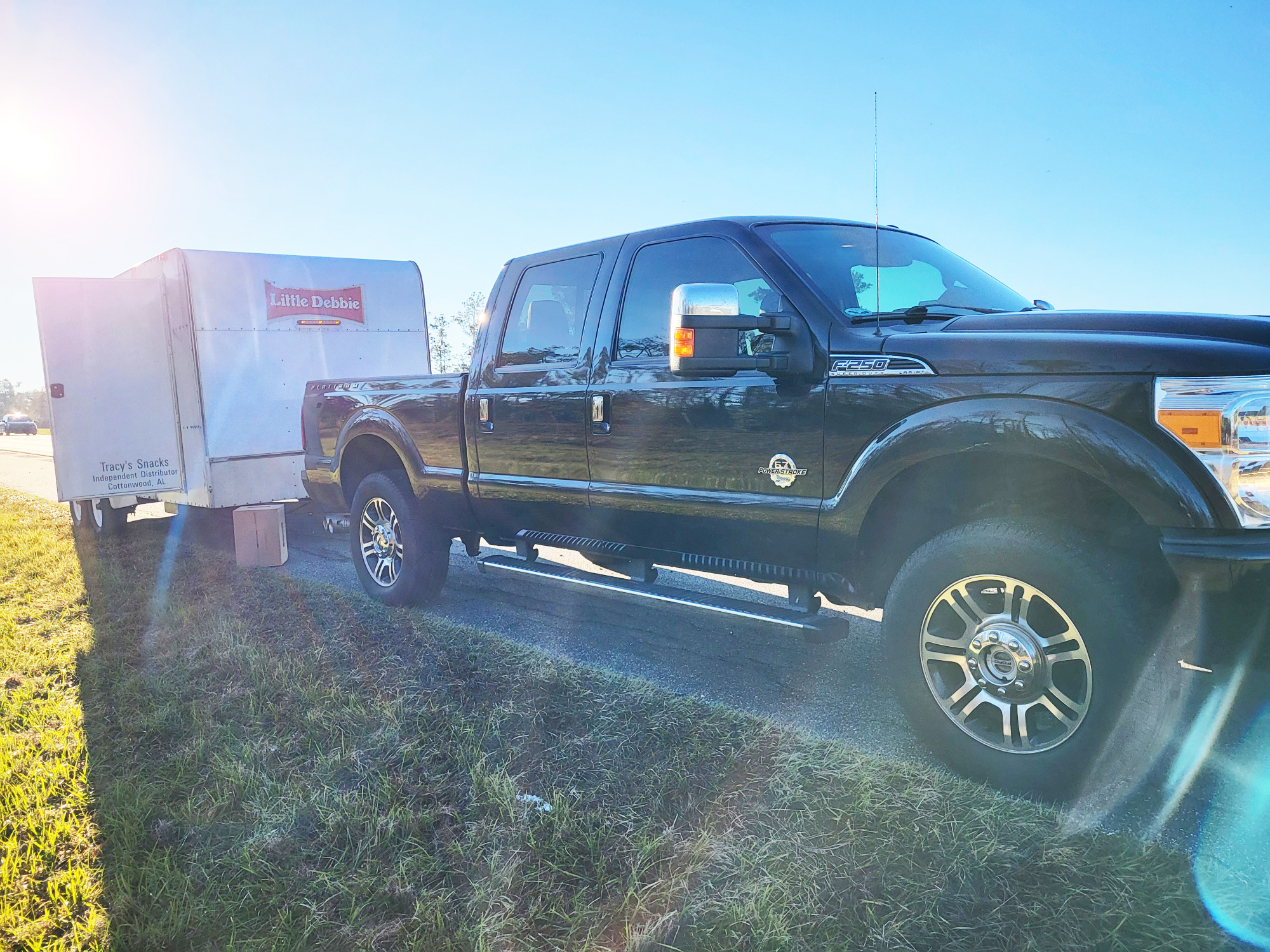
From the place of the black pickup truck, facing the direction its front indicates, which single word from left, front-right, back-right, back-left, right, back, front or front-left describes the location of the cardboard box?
back

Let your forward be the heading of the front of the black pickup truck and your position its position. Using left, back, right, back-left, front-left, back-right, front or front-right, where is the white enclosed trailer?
back

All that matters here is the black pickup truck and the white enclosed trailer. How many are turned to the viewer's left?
0

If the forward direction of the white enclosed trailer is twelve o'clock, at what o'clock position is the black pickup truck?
The black pickup truck is roughly at 1 o'clock from the white enclosed trailer.

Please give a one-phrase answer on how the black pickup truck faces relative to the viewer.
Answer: facing the viewer and to the right of the viewer
